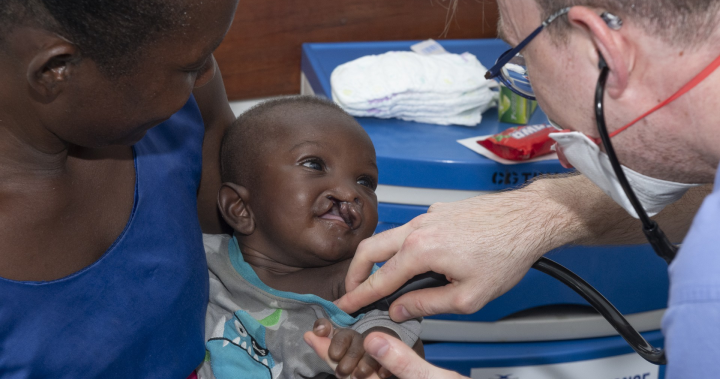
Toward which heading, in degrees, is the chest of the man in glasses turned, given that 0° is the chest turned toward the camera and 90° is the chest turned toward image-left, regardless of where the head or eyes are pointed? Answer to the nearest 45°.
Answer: approximately 90°

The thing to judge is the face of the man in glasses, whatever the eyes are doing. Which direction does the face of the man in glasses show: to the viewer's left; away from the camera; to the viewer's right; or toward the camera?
to the viewer's left

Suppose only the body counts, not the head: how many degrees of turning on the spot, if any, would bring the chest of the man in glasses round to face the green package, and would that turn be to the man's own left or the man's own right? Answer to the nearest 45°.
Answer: approximately 90° to the man's own right

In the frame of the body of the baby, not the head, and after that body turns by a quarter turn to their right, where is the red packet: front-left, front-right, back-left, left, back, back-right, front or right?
back

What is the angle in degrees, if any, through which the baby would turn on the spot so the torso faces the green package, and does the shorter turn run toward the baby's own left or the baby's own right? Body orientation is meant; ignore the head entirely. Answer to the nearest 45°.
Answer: approximately 90° to the baby's own left

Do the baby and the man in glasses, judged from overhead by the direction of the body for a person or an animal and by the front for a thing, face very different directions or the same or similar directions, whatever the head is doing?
very different directions

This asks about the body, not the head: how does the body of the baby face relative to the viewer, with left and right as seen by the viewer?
facing the viewer and to the right of the viewer

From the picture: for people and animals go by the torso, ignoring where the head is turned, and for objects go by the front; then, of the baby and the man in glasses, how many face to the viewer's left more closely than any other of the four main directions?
1

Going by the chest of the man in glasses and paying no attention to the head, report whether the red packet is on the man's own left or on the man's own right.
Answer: on the man's own right

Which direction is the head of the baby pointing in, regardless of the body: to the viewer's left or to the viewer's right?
to the viewer's right
